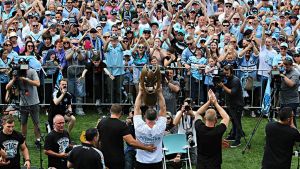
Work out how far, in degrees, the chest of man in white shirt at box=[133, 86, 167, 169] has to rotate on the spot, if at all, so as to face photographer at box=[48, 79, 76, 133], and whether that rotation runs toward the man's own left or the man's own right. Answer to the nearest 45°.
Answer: approximately 45° to the man's own left

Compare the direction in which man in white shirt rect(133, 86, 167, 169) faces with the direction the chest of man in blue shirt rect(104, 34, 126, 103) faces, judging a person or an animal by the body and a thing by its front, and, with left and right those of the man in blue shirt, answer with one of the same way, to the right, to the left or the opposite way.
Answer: the opposite way

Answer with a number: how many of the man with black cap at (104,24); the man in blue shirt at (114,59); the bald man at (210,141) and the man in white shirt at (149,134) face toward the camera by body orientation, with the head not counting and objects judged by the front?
2

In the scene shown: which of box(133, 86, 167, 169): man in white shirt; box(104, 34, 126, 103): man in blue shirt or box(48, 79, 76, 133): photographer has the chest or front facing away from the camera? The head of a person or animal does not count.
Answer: the man in white shirt

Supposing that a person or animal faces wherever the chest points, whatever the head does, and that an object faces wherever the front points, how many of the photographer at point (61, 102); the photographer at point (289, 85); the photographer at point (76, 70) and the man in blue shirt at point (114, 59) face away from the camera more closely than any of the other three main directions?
0

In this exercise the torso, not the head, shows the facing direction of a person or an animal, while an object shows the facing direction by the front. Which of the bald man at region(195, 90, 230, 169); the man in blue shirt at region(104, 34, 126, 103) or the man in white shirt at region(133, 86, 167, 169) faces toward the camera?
the man in blue shirt

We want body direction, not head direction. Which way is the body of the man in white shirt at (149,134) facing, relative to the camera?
away from the camera

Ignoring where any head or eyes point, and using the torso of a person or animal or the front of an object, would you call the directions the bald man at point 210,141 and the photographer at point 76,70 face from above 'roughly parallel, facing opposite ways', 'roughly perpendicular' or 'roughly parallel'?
roughly parallel, facing opposite ways

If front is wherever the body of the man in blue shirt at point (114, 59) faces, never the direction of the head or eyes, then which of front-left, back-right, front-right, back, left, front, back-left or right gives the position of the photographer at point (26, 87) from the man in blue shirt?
front-right

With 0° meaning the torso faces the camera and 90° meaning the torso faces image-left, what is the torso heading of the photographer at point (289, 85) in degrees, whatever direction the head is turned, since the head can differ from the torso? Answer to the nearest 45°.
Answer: approximately 45°

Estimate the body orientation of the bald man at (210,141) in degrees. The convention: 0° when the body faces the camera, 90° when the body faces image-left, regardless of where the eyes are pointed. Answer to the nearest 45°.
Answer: approximately 180°

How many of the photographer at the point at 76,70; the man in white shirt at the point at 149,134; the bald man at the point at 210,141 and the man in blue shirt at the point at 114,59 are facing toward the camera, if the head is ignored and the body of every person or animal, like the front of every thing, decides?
2

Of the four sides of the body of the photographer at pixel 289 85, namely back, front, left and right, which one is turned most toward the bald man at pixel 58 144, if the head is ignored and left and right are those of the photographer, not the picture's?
front

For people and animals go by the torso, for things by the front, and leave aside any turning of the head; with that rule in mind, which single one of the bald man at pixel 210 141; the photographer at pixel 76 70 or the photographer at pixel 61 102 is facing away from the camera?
the bald man

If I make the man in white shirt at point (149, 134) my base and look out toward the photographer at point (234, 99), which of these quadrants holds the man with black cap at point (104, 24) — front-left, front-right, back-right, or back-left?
front-left

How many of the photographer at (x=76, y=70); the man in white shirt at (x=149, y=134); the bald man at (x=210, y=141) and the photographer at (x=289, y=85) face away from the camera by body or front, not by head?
2
